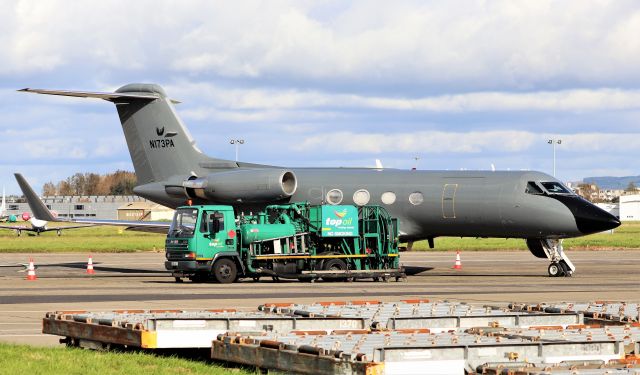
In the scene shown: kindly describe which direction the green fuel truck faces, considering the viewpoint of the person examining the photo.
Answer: facing the viewer and to the left of the viewer

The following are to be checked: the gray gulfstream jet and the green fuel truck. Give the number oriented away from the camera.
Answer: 0
